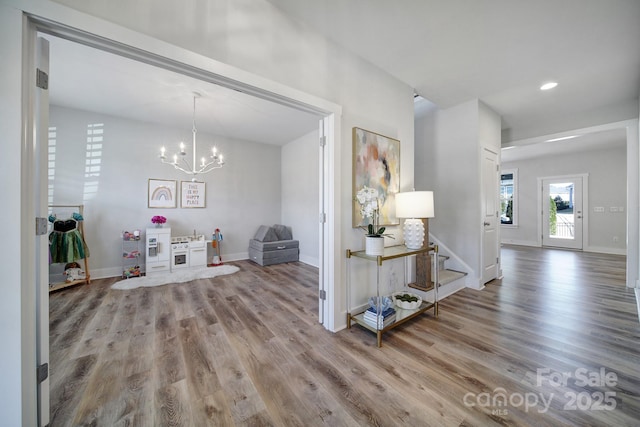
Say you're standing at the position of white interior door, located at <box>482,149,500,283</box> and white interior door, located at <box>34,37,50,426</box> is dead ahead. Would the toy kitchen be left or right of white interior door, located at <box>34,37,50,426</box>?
right

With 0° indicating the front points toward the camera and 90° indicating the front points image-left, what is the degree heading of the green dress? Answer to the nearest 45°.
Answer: approximately 0°

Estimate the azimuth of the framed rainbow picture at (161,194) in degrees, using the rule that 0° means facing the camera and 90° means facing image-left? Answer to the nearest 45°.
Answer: approximately 0°

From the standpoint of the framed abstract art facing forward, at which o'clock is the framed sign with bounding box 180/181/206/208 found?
The framed sign is roughly at 5 o'clock from the framed abstract art.

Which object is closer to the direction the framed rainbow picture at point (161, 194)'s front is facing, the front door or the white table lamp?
the white table lamp

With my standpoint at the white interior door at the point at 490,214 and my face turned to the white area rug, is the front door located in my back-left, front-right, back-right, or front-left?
back-right
